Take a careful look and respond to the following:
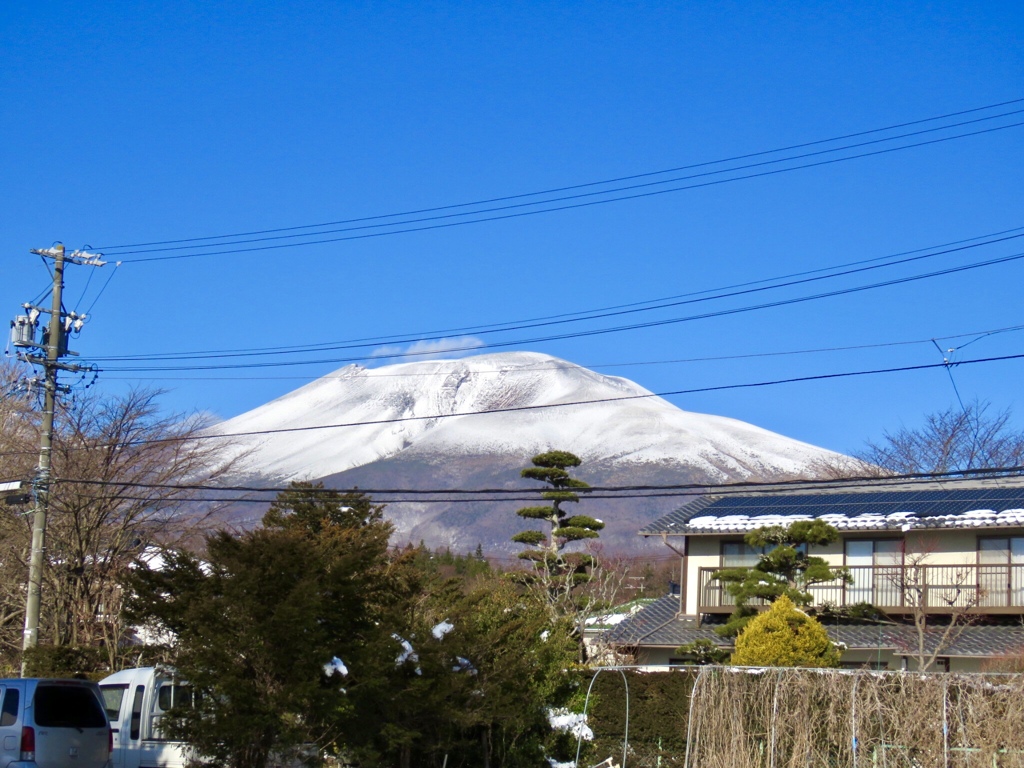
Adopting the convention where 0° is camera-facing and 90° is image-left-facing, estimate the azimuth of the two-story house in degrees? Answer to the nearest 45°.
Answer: approximately 0°

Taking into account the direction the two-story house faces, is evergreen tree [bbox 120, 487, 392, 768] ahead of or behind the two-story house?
ahead

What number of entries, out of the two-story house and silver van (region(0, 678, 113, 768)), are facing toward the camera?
1

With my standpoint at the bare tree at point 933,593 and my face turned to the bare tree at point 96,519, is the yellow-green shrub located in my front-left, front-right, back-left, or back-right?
front-left

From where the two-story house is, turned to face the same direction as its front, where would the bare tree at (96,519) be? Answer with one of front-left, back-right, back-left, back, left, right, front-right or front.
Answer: right

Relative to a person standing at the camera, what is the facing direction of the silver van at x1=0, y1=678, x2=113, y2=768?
facing away from the viewer and to the left of the viewer

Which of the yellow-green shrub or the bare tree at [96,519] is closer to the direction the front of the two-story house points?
the yellow-green shrub

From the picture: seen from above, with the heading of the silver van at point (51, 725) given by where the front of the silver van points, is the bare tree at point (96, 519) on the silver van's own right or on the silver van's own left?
on the silver van's own right

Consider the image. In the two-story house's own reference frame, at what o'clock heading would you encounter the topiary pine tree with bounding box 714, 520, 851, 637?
The topiary pine tree is roughly at 1 o'clock from the two-story house.

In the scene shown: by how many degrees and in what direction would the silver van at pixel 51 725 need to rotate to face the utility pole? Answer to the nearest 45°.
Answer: approximately 45° to its right

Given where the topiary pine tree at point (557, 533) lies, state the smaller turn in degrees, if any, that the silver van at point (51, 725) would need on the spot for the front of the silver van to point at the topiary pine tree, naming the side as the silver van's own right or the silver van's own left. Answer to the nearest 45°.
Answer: approximately 90° to the silver van's own right

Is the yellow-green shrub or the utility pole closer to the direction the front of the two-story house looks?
the yellow-green shrub

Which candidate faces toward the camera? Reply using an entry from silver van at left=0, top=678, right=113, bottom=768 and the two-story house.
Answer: the two-story house
